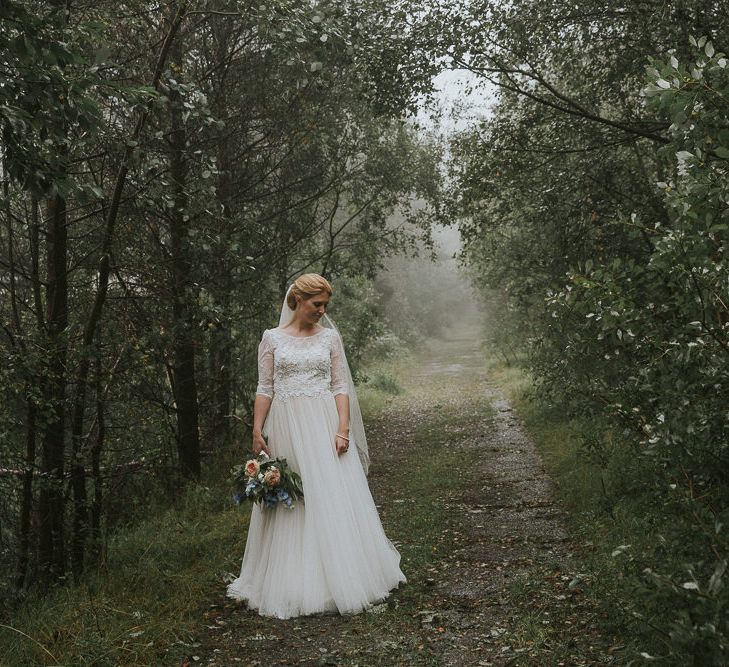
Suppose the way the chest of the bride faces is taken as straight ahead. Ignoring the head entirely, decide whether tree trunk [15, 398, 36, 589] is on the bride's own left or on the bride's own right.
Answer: on the bride's own right

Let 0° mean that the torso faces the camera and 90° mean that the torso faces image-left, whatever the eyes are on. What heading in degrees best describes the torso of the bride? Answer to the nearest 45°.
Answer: approximately 0°

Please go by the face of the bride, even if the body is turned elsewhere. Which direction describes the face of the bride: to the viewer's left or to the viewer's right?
to the viewer's right

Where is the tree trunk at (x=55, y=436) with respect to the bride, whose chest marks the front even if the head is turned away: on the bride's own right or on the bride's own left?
on the bride's own right

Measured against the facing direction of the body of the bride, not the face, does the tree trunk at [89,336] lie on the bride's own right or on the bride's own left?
on the bride's own right

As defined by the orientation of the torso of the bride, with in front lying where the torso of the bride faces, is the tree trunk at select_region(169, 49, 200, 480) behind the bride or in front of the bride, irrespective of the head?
behind

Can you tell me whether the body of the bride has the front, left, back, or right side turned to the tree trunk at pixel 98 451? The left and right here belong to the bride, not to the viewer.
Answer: right
